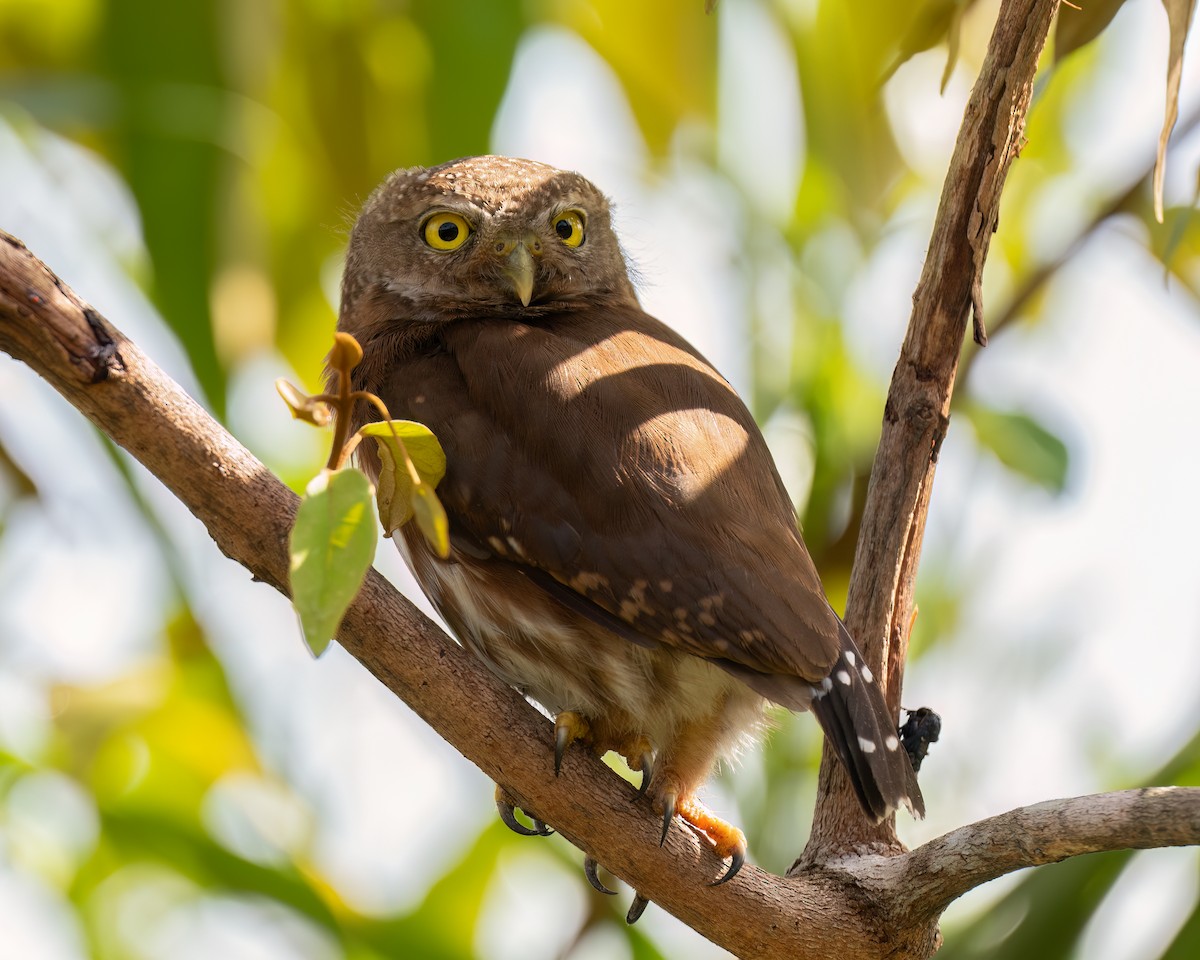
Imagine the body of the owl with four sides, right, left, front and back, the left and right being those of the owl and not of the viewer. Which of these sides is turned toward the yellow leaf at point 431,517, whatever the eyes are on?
left

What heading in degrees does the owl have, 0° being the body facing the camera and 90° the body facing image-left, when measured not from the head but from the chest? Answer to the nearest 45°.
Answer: approximately 90°

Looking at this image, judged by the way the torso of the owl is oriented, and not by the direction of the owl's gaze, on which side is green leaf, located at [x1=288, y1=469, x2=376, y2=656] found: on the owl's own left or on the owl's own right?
on the owl's own left
